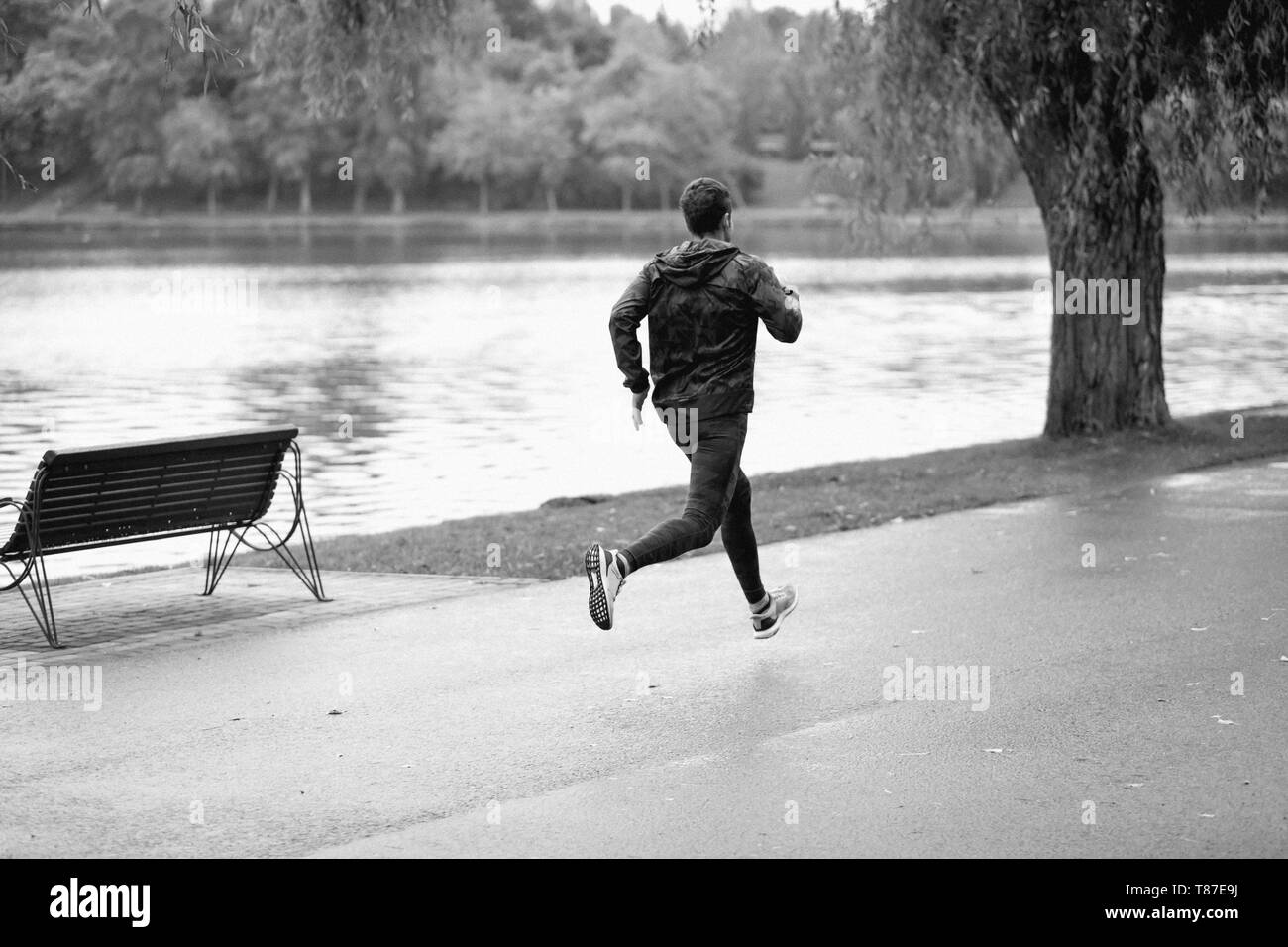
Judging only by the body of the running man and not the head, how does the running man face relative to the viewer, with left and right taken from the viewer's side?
facing away from the viewer and to the right of the viewer

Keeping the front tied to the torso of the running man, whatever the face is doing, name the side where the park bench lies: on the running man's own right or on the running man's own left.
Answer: on the running man's own left

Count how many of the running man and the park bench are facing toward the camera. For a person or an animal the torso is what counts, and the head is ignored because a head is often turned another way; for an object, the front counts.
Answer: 0

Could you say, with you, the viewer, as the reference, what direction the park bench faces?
facing away from the viewer and to the left of the viewer

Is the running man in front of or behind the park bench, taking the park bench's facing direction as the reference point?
behind
